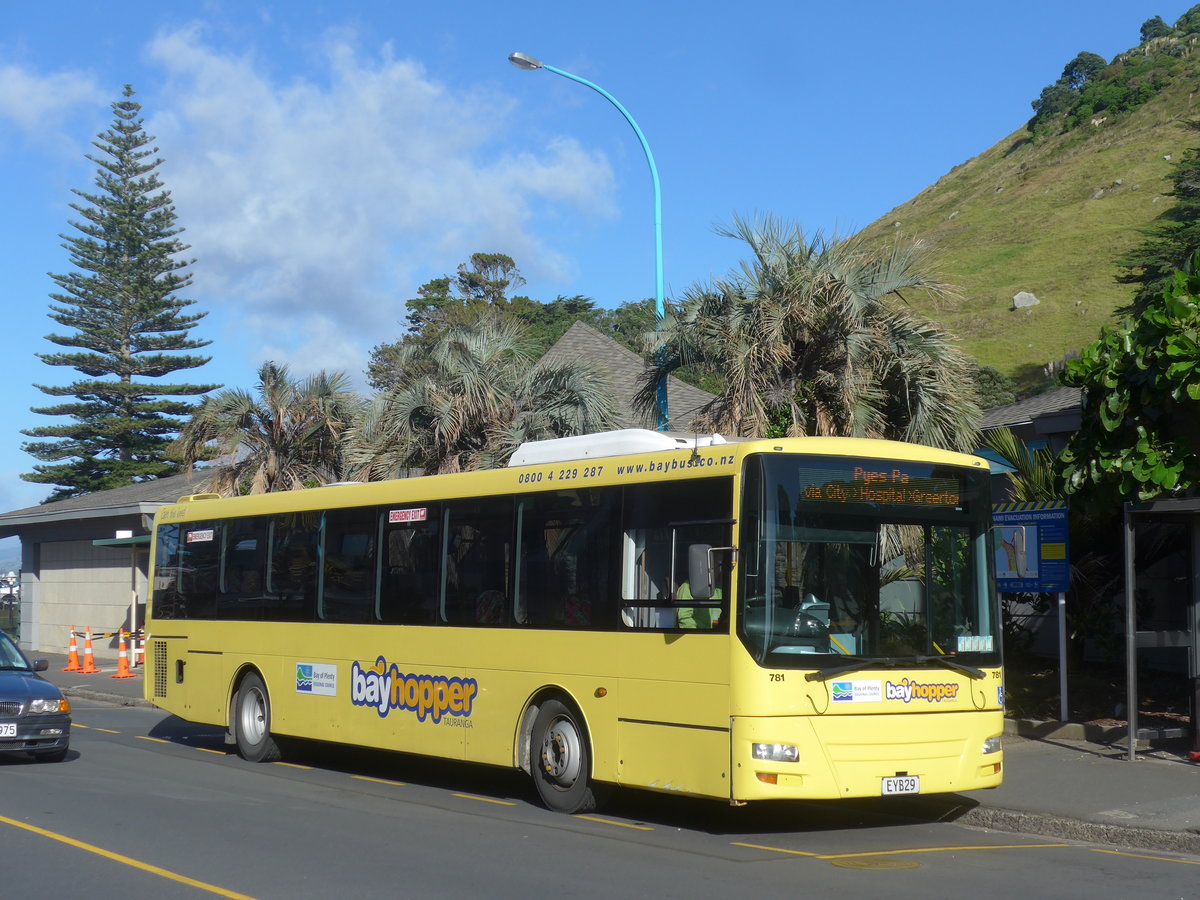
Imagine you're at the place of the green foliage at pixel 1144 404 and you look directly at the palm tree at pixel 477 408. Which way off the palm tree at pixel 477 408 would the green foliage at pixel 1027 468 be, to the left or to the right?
right

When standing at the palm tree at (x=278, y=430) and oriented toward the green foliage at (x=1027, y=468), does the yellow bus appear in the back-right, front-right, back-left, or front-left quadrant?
front-right

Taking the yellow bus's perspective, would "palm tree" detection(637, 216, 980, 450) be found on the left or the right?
on its left

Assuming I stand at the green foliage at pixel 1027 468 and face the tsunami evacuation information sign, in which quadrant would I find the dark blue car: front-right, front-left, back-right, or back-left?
front-right

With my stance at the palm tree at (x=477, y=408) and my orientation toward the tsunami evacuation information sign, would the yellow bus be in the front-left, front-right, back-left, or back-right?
front-right

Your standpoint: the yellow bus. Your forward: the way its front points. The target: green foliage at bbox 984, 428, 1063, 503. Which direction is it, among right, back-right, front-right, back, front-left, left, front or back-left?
left

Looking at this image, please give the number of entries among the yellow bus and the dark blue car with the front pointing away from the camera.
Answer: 0

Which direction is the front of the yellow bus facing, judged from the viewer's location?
facing the viewer and to the right of the viewer

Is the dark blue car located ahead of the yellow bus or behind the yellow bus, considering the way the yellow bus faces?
behind

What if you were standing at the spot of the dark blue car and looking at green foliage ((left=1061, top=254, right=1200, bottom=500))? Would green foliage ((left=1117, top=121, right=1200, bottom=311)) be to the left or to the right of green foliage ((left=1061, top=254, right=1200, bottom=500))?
left

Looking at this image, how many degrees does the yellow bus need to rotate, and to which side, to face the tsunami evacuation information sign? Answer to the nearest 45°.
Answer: approximately 90° to its left

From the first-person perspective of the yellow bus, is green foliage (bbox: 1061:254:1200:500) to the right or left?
on its left

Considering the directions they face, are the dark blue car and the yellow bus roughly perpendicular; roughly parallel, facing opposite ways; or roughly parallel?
roughly parallel
